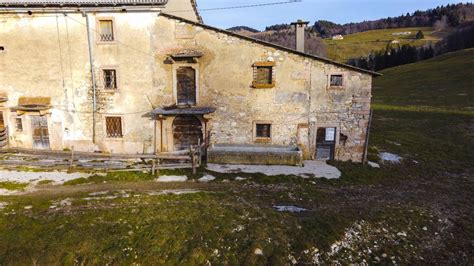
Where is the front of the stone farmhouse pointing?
toward the camera

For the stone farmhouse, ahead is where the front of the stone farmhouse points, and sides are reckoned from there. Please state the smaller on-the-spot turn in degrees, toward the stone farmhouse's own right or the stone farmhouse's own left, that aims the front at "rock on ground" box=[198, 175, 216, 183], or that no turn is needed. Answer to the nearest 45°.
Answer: approximately 45° to the stone farmhouse's own left

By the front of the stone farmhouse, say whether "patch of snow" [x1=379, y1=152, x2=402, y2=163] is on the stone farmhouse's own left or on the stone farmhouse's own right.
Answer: on the stone farmhouse's own left

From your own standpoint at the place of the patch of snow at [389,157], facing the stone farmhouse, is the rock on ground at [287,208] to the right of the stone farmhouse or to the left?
left

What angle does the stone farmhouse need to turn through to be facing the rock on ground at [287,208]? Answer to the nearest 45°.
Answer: approximately 45° to its left
